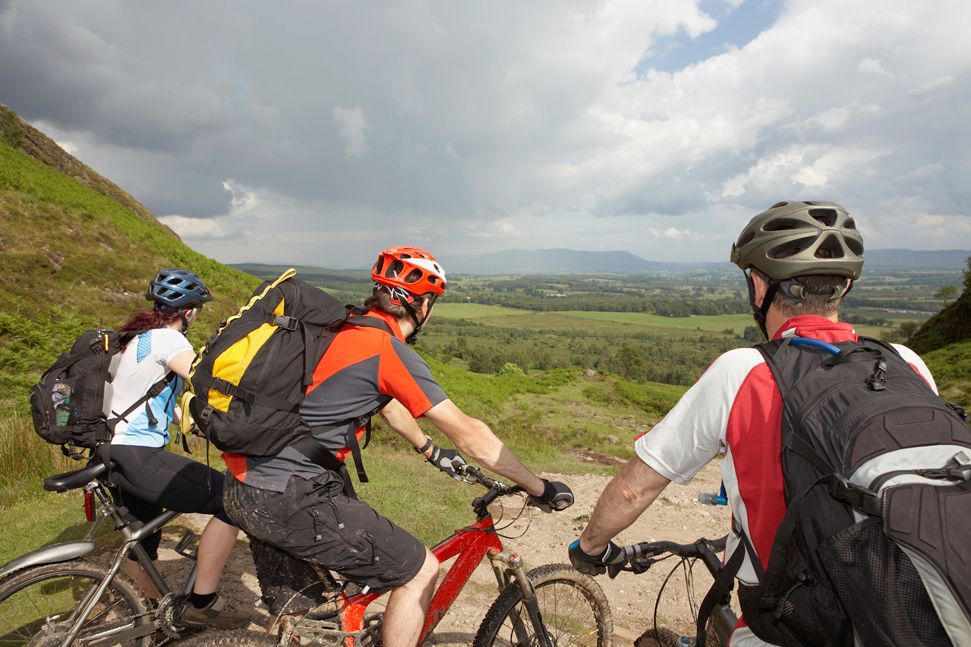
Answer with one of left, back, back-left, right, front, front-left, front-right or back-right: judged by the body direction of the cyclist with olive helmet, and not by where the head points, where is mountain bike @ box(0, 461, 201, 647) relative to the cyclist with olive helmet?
front-left

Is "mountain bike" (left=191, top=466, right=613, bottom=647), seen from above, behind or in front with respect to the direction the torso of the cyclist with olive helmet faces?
in front

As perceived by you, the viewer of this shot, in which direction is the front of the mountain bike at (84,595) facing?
facing to the right of the viewer

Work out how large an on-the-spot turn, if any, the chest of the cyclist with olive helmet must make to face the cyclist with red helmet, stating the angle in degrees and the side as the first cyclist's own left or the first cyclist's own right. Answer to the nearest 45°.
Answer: approximately 45° to the first cyclist's own left

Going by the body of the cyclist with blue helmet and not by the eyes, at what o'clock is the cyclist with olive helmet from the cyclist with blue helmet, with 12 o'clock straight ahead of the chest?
The cyclist with olive helmet is roughly at 2 o'clock from the cyclist with blue helmet.

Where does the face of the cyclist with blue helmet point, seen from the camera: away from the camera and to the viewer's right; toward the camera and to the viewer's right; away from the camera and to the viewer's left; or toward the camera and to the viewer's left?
away from the camera and to the viewer's right

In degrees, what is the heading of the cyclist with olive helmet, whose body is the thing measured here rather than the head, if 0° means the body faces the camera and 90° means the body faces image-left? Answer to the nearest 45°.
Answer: approximately 135°

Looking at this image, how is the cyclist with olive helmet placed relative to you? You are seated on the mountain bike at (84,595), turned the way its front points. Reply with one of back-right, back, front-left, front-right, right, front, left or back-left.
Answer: front-right

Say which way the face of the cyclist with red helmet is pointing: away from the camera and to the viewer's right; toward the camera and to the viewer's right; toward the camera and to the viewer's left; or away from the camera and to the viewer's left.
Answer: away from the camera and to the viewer's right

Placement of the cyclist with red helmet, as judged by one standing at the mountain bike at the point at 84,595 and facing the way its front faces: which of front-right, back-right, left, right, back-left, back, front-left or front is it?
front-right
